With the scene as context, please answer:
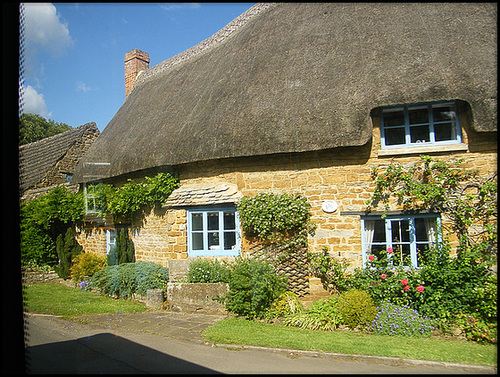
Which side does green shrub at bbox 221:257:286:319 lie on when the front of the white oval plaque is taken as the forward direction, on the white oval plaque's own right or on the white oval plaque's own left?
on the white oval plaque's own right

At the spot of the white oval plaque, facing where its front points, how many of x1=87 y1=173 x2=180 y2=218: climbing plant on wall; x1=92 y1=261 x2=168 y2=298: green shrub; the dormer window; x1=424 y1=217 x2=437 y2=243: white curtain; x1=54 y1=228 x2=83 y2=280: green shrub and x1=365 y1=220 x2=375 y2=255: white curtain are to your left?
3

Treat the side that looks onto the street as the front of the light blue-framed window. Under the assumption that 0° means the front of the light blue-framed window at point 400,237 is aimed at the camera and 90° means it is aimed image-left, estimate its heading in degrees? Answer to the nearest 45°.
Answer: approximately 0°

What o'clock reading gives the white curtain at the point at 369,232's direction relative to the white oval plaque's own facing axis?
The white curtain is roughly at 9 o'clock from the white oval plaque.

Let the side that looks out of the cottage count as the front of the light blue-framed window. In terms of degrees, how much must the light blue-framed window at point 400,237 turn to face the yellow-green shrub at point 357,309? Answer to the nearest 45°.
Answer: approximately 45° to its right

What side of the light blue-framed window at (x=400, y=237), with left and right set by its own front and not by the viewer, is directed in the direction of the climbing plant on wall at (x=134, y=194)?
right

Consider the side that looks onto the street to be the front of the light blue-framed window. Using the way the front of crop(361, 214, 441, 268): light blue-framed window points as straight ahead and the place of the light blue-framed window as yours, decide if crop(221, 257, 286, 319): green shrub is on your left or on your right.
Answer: on your right

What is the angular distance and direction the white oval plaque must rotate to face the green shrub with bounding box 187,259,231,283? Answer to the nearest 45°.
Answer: approximately 90° to its right

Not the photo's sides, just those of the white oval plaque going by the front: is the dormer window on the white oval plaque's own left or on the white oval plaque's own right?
on the white oval plaque's own left

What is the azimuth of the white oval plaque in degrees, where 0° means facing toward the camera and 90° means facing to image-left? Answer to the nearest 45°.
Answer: approximately 0°

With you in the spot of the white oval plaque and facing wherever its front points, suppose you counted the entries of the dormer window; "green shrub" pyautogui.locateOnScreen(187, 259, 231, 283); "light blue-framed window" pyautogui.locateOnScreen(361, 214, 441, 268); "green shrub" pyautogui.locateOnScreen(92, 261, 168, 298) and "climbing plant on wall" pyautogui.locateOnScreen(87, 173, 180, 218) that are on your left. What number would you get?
2

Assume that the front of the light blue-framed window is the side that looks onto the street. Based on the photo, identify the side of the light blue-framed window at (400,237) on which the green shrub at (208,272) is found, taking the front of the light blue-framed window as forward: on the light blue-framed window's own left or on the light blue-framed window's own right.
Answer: on the light blue-framed window's own right
